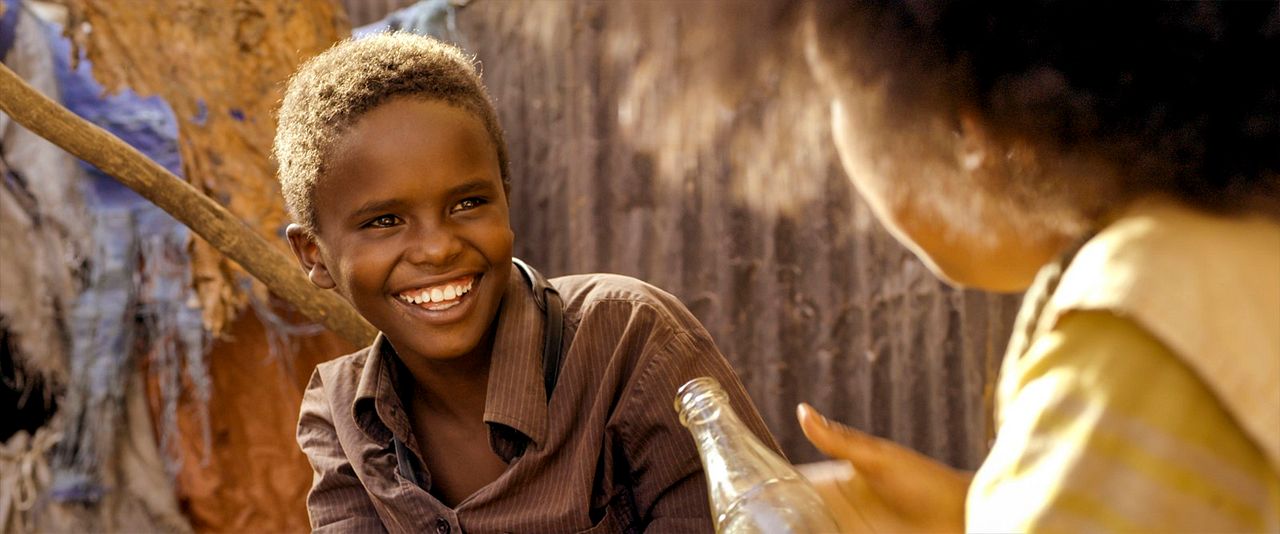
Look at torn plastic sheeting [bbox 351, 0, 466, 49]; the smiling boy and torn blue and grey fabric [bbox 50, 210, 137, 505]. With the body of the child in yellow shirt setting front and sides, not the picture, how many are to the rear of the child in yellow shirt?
0

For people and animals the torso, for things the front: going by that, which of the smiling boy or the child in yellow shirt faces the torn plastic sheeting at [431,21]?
the child in yellow shirt

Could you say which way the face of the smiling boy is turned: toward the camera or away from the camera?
toward the camera

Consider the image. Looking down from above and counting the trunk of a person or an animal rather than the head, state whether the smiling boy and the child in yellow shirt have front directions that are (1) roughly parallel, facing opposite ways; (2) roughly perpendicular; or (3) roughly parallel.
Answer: roughly parallel, facing opposite ways

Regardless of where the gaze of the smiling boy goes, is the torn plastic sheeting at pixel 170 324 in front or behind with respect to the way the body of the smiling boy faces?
behind

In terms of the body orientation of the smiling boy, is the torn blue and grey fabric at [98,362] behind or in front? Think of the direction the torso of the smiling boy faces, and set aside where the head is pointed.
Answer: behind

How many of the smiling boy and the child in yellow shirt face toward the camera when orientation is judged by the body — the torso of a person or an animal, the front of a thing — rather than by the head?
1

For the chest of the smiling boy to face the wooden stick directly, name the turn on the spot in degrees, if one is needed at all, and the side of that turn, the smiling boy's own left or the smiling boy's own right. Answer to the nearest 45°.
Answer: approximately 135° to the smiling boy's own right

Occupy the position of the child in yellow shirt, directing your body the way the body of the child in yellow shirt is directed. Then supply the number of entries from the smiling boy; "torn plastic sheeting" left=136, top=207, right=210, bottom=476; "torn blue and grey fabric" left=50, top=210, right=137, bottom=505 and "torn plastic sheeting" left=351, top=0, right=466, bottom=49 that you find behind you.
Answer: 0

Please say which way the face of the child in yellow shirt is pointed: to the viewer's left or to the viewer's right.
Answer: to the viewer's left

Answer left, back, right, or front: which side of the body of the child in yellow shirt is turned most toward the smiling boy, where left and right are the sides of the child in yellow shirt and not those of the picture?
front

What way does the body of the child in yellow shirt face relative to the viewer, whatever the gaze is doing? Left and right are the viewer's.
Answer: facing away from the viewer and to the left of the viewer

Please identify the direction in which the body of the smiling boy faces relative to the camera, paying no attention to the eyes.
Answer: toward the camera

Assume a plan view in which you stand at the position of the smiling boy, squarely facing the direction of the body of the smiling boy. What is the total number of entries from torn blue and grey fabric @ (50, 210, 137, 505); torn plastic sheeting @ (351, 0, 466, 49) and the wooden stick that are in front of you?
0
